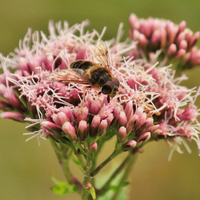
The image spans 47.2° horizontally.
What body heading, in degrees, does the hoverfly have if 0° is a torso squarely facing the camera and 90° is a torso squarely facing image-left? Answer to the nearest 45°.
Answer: approximately 315°
